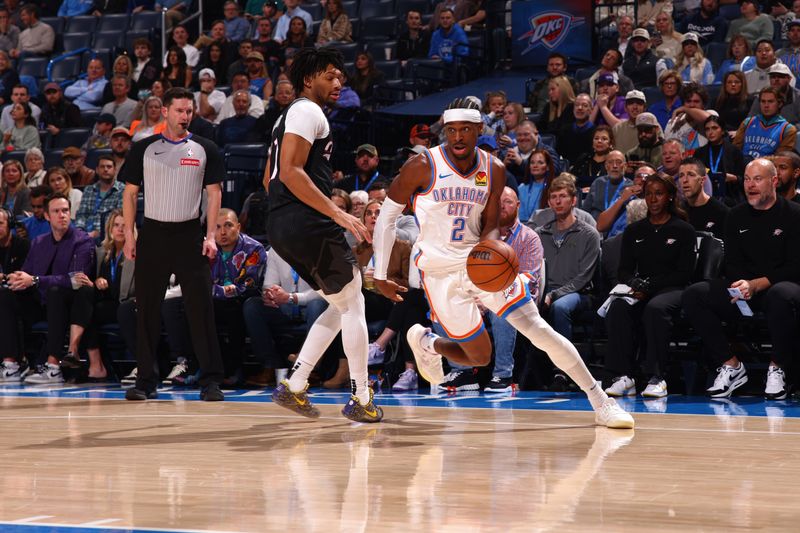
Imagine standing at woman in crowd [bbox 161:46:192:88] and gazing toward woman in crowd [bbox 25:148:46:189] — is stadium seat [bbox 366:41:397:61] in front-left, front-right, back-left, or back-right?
back-left

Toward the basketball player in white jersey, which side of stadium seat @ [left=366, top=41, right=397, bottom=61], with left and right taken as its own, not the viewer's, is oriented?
front

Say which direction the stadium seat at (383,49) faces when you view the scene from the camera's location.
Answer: facing the viewer

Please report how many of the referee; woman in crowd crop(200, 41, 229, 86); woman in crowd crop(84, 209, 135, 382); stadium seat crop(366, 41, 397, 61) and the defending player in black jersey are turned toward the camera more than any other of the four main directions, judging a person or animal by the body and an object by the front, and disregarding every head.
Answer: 4

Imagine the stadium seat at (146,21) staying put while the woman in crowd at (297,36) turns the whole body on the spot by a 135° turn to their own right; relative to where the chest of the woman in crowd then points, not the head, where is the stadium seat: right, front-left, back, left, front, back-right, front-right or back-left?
front

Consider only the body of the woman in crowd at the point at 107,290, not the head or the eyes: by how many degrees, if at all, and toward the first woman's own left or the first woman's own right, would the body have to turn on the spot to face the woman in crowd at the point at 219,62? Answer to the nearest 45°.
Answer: approximately 180°

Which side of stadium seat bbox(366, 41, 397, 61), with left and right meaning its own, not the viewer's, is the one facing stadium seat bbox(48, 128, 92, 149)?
right

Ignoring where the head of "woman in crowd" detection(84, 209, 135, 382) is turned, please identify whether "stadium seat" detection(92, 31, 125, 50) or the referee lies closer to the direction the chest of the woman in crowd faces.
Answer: the referee

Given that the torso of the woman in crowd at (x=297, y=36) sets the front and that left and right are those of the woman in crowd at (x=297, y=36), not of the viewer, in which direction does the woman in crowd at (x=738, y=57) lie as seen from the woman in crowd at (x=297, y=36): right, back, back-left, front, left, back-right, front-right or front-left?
front-left

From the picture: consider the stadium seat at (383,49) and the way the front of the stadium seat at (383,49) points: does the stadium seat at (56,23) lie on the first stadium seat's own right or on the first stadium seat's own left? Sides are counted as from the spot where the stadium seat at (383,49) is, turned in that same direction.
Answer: on the first stadium seat's own right

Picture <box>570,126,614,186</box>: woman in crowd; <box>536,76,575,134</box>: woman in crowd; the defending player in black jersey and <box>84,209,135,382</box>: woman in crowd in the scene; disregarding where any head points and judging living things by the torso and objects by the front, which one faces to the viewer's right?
the defending player in black jersey

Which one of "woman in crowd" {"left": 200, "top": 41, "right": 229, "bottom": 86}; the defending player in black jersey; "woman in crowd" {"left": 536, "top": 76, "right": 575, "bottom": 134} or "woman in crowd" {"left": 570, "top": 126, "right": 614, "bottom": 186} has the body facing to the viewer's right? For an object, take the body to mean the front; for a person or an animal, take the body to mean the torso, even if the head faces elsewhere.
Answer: the defending player in black jersey

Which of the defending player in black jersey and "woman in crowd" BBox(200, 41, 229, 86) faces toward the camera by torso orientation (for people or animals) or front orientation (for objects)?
the woman in crowd

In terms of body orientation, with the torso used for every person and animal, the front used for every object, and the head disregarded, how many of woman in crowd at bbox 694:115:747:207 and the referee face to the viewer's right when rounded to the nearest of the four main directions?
0

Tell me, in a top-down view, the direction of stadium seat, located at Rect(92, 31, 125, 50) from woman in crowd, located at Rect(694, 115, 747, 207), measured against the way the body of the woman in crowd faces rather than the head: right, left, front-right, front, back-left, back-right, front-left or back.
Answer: right

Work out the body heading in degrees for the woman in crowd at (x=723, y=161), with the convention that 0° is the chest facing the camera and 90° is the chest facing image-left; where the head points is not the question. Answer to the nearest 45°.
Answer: approximately 45°

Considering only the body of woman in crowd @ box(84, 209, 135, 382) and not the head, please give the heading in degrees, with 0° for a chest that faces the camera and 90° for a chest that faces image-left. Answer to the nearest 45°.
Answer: approximately 0°

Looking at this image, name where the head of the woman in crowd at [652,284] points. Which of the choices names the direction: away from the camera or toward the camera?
toward the camera

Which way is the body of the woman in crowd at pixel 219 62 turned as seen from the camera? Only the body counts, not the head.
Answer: toward the camera
